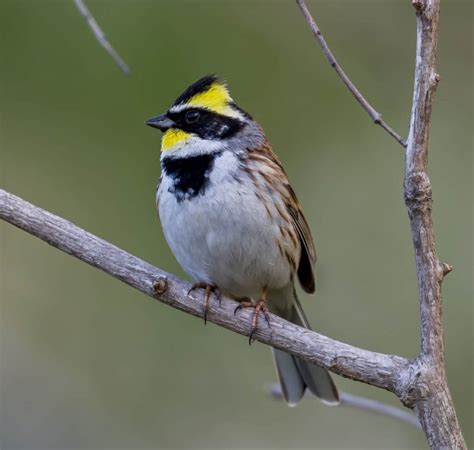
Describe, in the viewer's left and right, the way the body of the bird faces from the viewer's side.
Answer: facing the viewer and to the left of the viewer

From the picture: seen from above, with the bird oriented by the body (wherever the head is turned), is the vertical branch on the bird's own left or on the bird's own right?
on the bird's own left
